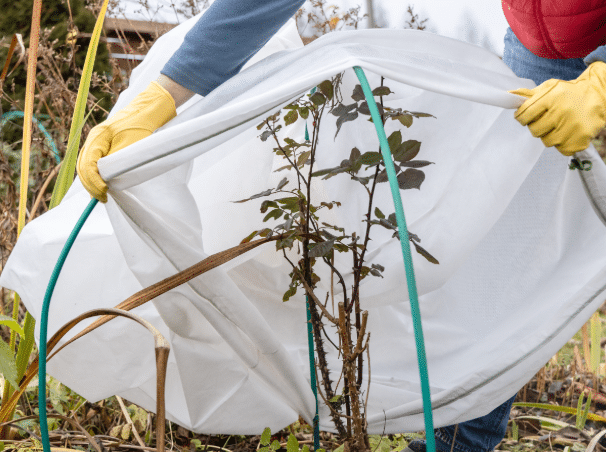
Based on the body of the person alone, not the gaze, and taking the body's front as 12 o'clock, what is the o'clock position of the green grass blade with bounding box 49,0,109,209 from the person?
The green grass blade is roughly at 2 o'clock from the person.

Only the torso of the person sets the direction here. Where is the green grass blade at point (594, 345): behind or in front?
behind

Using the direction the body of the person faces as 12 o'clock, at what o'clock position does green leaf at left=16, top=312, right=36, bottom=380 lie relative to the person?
The green leaf is roughly at 2 o'clock from the person.

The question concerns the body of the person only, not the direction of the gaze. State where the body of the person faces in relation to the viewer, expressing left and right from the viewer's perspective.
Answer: facing the viewer and to the left of the viewer
